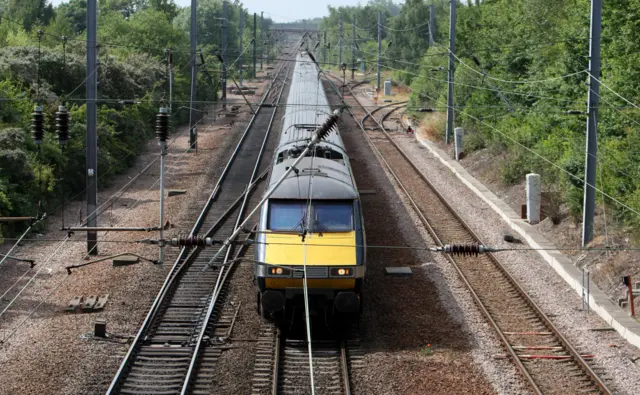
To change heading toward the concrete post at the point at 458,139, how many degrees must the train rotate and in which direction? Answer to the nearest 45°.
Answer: approximately 180°

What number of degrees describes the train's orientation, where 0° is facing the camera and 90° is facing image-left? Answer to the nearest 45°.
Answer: approximately 0°

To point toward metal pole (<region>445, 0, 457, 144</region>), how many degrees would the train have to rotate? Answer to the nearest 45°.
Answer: approximately 180°

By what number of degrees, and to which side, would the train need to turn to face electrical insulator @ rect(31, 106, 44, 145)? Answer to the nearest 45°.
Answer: approximately 135° to its right

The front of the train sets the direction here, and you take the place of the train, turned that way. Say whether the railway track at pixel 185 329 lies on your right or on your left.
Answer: on your right

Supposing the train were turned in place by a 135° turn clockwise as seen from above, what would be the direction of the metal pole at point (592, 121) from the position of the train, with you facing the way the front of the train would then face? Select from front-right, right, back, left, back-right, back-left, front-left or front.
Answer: right
